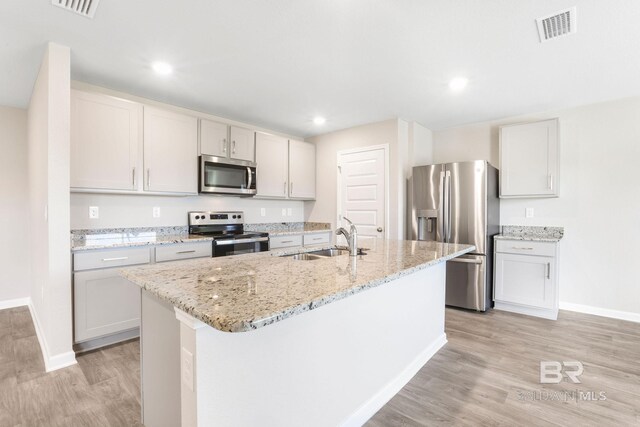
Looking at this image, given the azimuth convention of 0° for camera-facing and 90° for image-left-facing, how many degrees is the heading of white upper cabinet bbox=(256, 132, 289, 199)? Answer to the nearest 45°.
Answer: approximately 315°

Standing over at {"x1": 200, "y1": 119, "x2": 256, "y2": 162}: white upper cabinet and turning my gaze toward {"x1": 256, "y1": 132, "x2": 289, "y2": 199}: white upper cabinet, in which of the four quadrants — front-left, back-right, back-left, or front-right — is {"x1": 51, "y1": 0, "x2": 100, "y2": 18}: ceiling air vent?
back-right

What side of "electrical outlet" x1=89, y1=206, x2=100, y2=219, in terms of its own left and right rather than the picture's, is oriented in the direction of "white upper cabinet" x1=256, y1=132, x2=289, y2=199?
left

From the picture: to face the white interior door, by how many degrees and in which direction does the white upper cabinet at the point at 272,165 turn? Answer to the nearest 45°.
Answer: approximately 45° to its left

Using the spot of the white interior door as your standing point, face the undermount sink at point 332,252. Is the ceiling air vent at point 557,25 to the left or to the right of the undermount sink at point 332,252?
left

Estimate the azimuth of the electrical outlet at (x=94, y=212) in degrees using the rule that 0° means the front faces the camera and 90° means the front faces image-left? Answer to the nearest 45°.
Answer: approximately 0°
